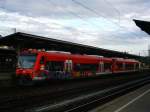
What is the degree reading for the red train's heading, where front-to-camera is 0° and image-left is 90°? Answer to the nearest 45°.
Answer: approximately 45°

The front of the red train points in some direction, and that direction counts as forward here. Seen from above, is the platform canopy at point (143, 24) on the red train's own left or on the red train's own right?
on the red train's own left
